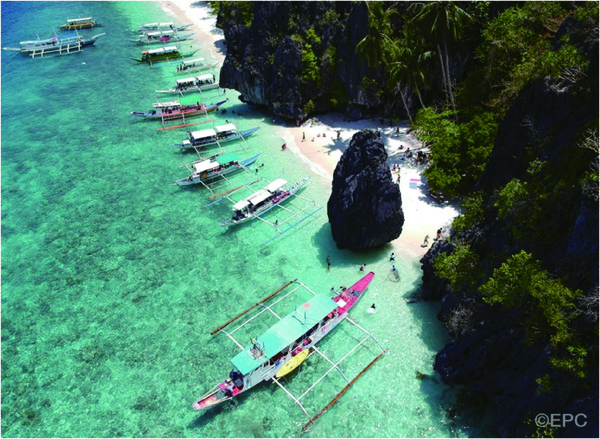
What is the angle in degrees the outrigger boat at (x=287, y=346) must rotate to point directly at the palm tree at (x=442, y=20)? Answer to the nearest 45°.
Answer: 0° — it already faces it

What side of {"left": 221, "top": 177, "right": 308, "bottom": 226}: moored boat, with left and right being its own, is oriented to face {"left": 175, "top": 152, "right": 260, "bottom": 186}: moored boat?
left

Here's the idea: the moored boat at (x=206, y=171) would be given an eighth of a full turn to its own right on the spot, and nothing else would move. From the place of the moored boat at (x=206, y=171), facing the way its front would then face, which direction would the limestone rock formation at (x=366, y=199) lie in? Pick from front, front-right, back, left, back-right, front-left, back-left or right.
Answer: front-right

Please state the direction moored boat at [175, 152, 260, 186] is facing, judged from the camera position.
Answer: facing away from the viewer and to the right of the viewer

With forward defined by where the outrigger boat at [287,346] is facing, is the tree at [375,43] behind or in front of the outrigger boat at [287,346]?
in front

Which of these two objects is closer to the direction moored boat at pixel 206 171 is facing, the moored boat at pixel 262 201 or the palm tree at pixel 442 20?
the palm tree

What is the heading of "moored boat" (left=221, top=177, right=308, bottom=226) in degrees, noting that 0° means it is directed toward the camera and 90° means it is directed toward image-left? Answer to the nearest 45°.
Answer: approximately 225°

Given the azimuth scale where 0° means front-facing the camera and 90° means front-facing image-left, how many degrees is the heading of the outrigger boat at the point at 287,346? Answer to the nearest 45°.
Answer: approximately 225°

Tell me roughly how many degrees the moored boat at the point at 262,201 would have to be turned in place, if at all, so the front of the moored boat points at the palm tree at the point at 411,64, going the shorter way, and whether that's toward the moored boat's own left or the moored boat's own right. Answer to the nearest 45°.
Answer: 0° — it already faces it

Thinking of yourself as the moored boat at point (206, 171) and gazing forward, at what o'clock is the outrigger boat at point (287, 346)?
The outrigger boat is roughly at 4 o'clock from the moored boat.

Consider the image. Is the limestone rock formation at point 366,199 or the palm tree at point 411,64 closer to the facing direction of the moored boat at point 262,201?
the palm tree

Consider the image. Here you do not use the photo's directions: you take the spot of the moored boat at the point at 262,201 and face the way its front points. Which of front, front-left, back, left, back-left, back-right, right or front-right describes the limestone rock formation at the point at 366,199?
right

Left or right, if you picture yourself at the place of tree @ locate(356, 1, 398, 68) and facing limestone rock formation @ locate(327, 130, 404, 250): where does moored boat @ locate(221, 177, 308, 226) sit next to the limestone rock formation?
right
